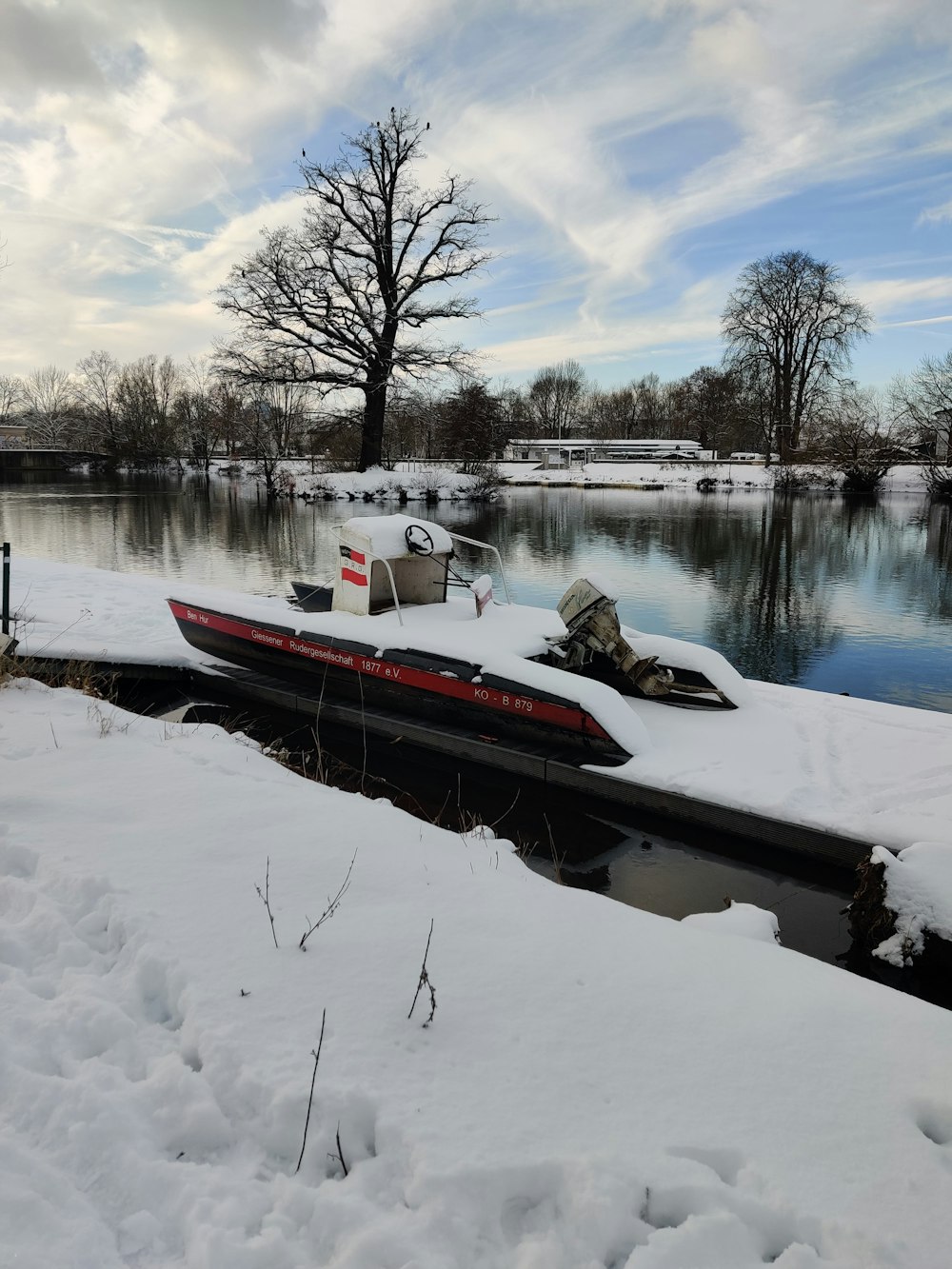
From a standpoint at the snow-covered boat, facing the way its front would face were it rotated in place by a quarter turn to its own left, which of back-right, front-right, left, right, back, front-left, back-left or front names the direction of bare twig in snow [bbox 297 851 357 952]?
front-left

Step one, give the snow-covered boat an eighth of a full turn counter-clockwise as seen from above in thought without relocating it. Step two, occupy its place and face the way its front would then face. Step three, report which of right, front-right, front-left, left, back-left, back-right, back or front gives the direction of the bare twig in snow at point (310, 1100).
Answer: left

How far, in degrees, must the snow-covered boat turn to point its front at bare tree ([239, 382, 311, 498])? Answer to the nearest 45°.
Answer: approximately 45° to its right

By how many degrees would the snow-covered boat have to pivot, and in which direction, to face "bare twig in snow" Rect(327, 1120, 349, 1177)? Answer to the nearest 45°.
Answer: approximately 135° to its left

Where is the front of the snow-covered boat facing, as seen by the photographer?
facing away from the viewer and to the left of the viewer
